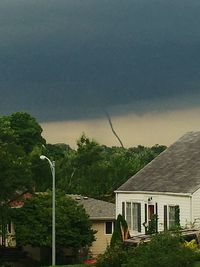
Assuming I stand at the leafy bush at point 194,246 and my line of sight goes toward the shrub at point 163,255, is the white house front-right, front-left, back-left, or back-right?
back-right

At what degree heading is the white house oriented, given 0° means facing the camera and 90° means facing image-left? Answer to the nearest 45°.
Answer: approximately 45°

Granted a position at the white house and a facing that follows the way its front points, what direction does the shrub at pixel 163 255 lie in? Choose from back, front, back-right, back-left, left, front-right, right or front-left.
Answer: front-left

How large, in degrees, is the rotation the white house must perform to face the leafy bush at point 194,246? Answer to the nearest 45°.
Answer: approximately 45° to its left

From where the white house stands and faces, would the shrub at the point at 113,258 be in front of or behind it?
in front
